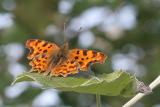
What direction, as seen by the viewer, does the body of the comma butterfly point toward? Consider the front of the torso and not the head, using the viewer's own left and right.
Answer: facing away from the viewer and to the right of the viewer
